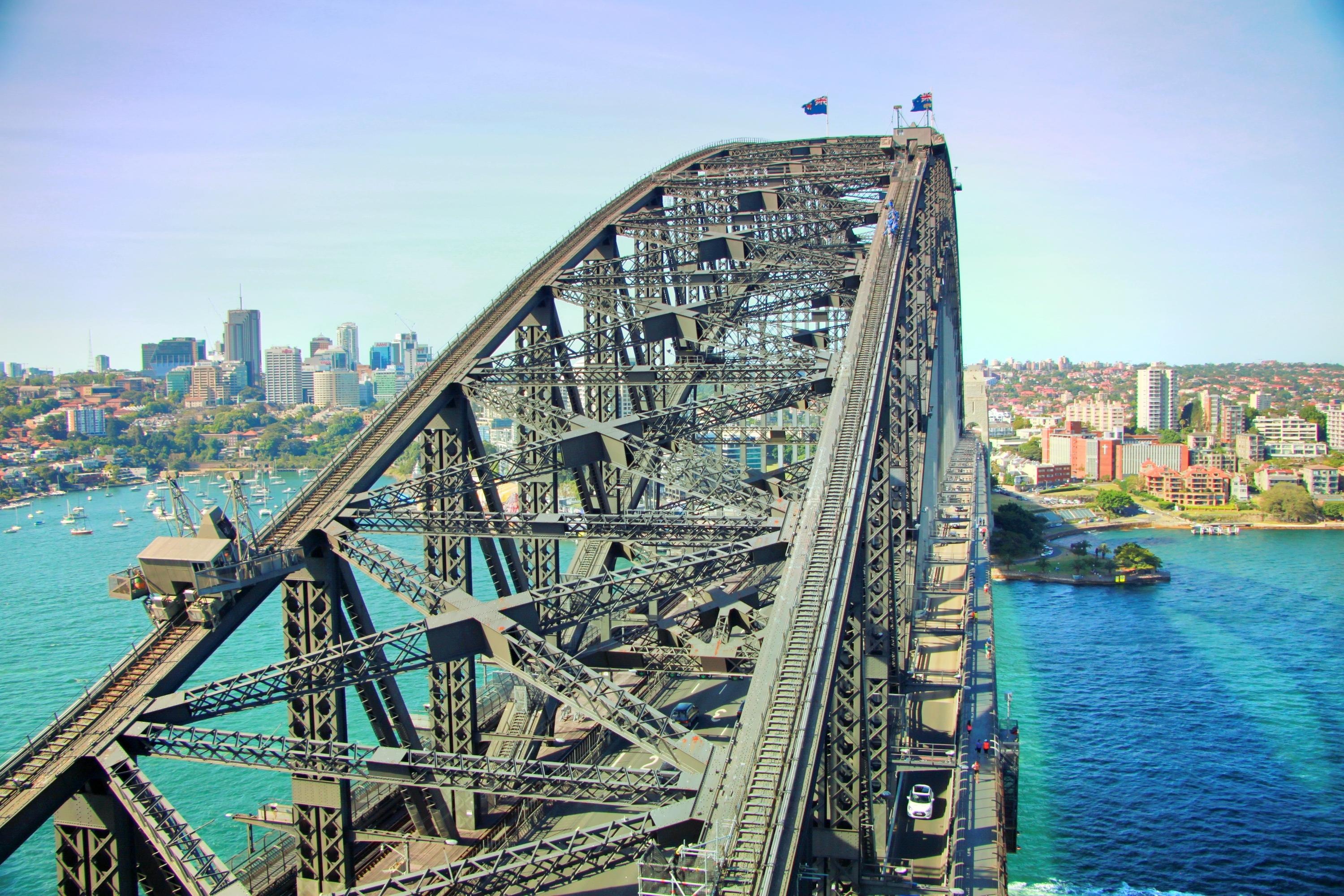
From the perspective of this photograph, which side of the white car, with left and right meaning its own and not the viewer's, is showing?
front
